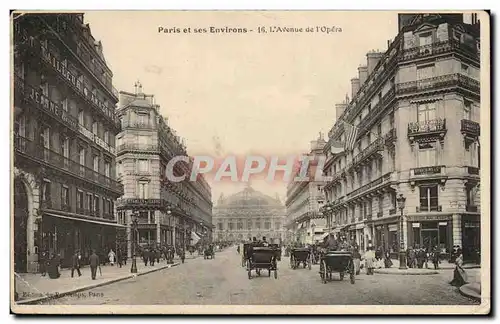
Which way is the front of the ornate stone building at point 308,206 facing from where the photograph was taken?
facing the viewer and to the left of the viewer

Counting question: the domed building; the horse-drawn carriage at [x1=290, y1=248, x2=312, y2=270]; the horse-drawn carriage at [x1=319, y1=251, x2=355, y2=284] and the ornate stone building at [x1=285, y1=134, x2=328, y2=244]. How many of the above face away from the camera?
2

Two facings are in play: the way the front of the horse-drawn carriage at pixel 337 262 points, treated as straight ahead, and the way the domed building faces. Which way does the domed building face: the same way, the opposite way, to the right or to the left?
the opposite way

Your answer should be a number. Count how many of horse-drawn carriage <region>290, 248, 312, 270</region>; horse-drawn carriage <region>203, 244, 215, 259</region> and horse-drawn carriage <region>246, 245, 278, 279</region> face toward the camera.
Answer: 1

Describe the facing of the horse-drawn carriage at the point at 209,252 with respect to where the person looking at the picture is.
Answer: facing the viewer

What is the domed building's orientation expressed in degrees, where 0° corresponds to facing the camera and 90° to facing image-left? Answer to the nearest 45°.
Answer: approximately 0°

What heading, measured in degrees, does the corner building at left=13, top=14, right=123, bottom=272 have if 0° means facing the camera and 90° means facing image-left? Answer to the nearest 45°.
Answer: approximately 315°

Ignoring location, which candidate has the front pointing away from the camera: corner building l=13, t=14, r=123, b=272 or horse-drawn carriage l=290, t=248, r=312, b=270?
the horse-drawn carriage

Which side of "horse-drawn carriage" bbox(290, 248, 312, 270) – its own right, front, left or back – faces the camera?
back

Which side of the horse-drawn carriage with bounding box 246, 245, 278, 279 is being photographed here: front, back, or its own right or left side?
back

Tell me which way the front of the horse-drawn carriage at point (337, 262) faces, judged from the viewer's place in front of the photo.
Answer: facing away from the viewer

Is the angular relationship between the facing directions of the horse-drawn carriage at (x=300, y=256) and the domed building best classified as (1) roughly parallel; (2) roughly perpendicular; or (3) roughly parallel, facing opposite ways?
roughly parallel, facing opposite ways

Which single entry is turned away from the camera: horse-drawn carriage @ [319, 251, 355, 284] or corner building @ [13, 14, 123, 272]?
the horse-drawn carriage
